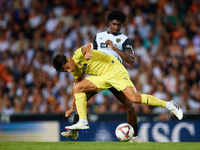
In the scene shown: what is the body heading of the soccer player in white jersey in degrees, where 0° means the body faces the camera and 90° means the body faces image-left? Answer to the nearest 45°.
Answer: approximately 0°
